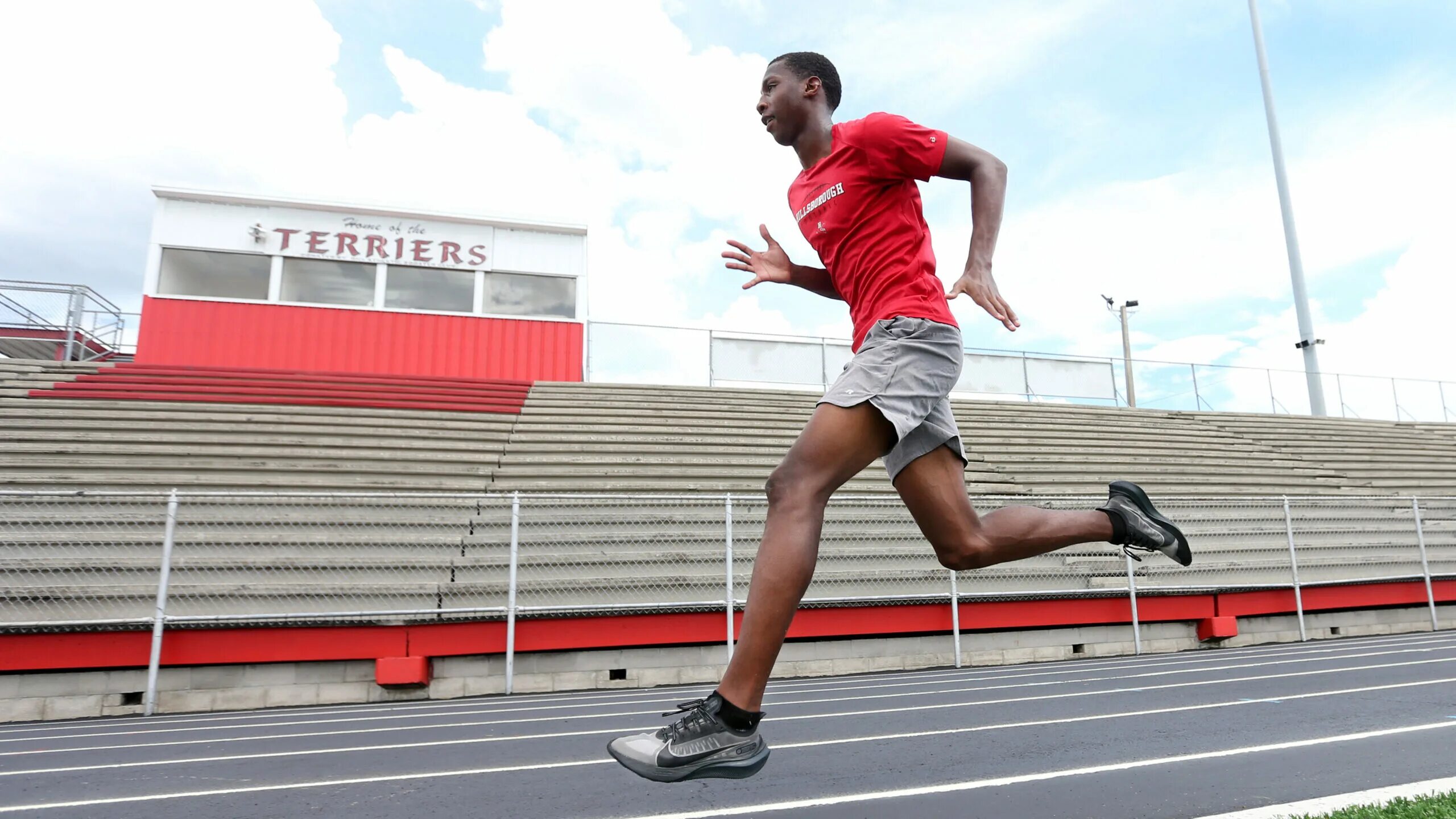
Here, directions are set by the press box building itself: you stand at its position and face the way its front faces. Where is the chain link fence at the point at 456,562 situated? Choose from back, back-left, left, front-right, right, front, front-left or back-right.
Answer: front

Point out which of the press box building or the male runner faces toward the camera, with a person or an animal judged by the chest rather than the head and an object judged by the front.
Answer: the press box building

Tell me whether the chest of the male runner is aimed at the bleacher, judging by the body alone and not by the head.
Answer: no

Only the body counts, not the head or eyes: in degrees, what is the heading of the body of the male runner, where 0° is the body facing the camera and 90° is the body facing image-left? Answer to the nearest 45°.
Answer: approximately 90°

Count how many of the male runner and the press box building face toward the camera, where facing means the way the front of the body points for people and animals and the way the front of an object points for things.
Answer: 1

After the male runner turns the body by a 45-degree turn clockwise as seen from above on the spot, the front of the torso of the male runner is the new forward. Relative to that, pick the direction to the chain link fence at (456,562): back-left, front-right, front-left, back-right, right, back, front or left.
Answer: front

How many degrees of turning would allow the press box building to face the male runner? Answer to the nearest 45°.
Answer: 0° — it already faces them

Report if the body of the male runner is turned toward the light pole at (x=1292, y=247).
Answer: no

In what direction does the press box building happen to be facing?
toward the camera

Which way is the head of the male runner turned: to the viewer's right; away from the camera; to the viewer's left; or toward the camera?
to the viewer's left
